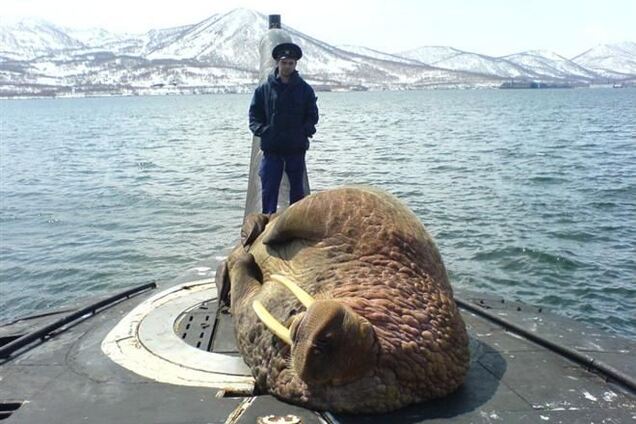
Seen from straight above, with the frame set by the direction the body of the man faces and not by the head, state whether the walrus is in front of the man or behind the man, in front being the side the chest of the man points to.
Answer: in front
